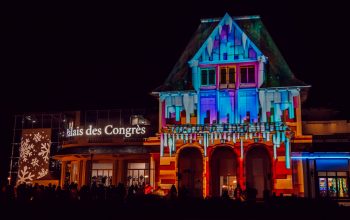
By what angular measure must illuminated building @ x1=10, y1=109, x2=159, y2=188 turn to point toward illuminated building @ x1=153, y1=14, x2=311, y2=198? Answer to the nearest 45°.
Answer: approximately 45° to its left

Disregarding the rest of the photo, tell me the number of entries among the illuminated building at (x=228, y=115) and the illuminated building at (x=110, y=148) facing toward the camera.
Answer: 2

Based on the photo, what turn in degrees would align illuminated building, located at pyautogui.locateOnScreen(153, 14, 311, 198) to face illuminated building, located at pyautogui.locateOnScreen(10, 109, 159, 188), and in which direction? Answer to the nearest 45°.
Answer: approximately 135° to its right

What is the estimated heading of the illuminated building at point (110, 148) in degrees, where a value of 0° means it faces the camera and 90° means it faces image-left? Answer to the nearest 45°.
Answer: approximately 0°
